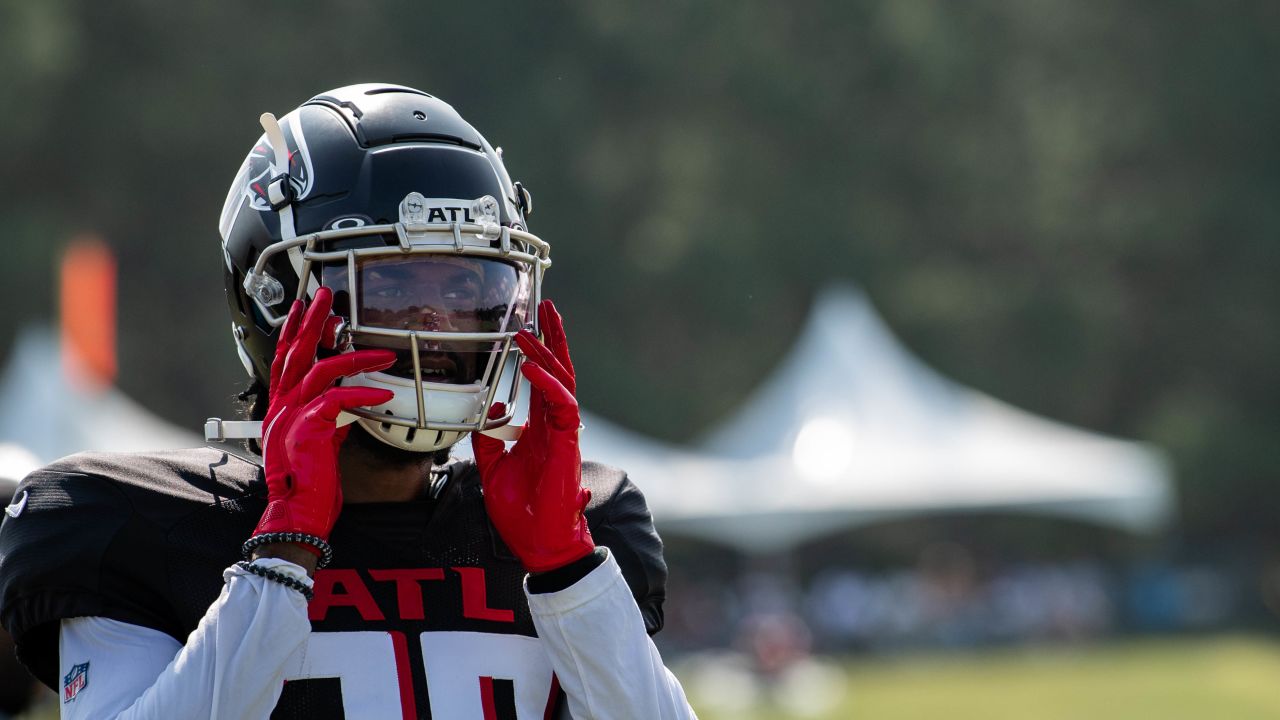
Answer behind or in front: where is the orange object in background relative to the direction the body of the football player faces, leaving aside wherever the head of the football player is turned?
behind

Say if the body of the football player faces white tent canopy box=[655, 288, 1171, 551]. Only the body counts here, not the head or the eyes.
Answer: no

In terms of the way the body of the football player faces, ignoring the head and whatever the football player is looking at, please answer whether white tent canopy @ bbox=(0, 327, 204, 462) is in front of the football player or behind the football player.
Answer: behind

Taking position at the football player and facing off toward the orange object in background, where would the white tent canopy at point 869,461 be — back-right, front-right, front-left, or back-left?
front-right

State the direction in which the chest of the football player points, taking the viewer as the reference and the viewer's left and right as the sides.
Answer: facing the viewer and to the right of the viewer

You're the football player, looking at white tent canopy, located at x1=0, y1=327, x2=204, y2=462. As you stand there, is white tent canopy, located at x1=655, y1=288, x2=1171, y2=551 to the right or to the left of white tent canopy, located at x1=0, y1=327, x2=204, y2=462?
right

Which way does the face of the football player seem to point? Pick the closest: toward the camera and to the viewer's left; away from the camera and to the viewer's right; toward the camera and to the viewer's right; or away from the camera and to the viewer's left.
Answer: toward the camera and to the viewer's right

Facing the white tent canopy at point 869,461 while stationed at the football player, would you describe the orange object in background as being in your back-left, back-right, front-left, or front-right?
front-left
